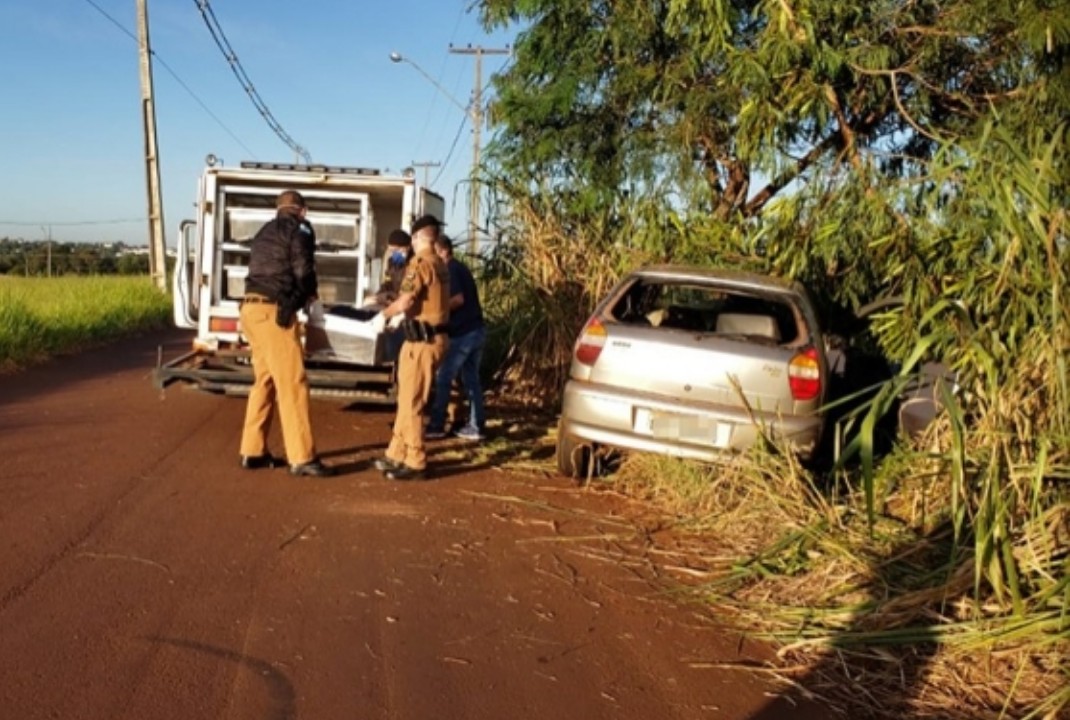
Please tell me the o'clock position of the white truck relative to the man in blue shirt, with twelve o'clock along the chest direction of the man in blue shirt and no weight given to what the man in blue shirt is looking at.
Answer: The white truck is roughly at 1 o'clock from the man in blue shirt.

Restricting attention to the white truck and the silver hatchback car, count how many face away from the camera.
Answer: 2

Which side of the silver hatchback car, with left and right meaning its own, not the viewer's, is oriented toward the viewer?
back

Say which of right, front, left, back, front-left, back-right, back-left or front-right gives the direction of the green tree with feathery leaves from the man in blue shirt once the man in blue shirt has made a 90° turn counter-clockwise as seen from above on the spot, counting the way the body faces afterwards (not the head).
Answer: left

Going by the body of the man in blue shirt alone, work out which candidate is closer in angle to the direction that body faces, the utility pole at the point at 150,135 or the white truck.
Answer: the white truck

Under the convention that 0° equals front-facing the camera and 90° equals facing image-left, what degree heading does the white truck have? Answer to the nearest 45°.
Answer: approximately 180°

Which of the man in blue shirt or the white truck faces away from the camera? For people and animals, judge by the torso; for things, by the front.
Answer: the white truck

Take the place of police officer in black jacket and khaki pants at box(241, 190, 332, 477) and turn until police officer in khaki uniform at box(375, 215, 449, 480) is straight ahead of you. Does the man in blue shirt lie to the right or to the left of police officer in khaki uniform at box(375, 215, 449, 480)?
left

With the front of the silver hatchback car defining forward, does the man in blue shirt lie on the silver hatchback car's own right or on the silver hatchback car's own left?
on the silver hatchback car's own left

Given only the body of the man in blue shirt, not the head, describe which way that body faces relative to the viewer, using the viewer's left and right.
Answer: facing to the left of the viewer

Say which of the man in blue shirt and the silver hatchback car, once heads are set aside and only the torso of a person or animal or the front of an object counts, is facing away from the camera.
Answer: the silver hatchback car

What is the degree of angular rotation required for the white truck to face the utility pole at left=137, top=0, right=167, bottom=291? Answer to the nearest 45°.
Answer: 0° — it already faces it

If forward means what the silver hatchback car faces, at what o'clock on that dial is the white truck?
The white truck is roughly at 10 o'clock from the silver hatchback car.

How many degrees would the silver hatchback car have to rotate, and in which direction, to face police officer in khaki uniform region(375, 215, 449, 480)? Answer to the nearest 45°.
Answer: approximately 90° to its left

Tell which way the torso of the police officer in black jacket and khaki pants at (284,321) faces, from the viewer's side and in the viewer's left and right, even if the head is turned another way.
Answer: facing away from the viewer and to the right of the viewer
